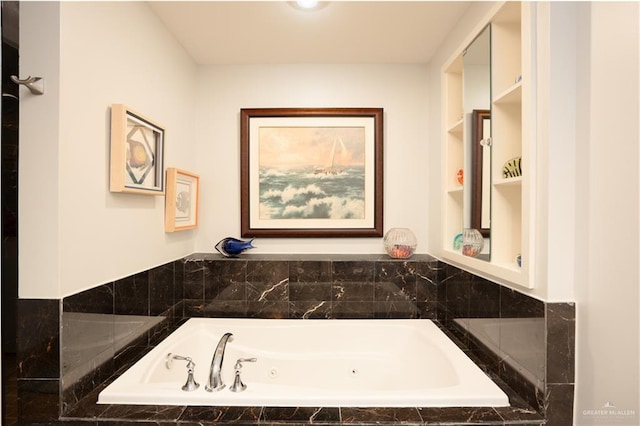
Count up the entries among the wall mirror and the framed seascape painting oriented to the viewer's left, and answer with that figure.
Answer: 1

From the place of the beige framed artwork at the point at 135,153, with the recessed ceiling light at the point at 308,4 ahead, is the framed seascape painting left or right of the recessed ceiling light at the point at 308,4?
left

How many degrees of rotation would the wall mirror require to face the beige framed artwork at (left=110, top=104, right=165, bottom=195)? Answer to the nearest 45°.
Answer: approximately 45° to its left

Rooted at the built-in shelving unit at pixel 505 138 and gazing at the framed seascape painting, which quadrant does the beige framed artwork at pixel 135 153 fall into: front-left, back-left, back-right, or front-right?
front-left

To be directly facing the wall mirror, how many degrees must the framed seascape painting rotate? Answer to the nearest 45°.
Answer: approximately 45° to its left

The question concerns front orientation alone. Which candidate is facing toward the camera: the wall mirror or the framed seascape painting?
the framed seascape painting

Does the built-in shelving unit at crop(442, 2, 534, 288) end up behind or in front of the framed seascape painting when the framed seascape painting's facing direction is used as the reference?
in front

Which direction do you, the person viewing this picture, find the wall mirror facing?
facing to the left of the viewer

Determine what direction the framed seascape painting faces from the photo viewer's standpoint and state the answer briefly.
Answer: facing the viewer
